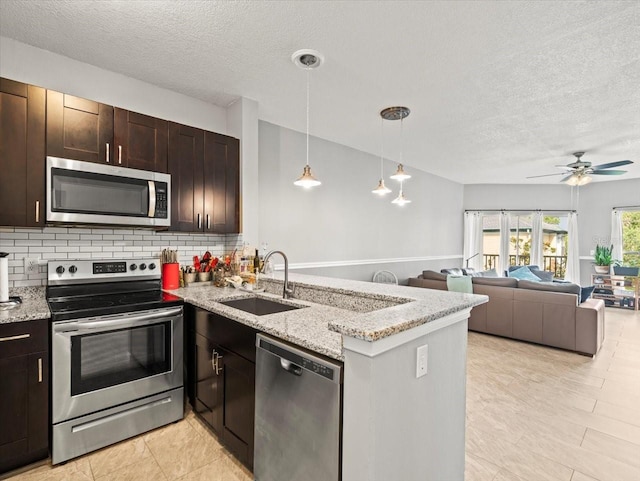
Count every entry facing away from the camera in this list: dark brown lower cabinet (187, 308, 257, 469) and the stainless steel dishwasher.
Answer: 0

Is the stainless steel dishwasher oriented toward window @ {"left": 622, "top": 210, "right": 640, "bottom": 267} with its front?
no

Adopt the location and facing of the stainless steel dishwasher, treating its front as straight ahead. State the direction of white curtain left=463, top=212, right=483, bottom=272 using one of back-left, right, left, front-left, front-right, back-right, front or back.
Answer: back

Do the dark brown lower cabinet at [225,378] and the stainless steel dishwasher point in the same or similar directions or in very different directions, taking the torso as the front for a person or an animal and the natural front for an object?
same or similar directions

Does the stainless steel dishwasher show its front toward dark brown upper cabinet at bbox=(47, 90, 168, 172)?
no

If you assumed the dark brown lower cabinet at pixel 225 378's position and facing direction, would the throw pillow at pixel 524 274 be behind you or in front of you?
behind

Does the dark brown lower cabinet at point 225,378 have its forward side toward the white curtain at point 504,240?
no

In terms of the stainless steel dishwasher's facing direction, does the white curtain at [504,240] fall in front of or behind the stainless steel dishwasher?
behind

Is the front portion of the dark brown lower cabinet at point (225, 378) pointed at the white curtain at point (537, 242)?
no

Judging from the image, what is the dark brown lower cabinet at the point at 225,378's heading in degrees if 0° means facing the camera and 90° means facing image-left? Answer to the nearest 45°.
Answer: approximately 45°

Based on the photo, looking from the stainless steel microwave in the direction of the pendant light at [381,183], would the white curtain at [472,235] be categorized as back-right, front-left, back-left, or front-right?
front-left

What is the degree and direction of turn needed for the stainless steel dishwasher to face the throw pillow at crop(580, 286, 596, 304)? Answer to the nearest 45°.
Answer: approximately 180°
